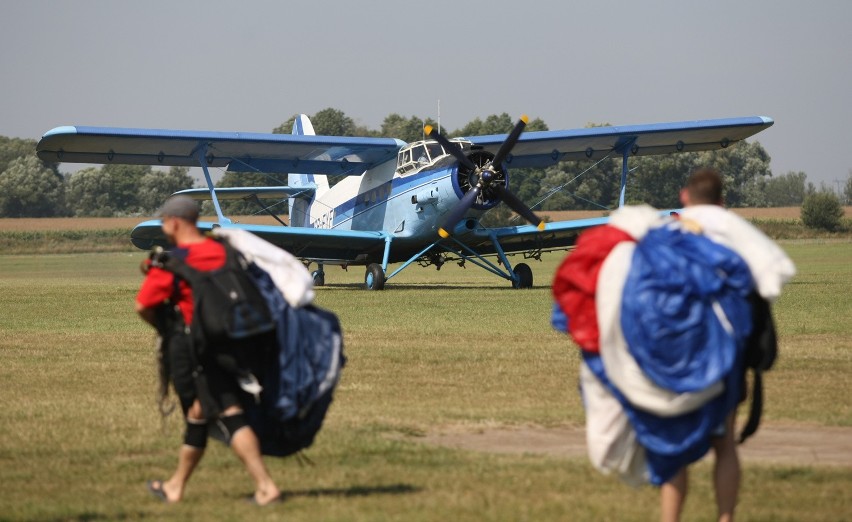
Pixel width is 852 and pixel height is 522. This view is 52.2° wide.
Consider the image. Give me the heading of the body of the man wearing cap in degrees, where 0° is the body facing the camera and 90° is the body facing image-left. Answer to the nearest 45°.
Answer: approximately 90°

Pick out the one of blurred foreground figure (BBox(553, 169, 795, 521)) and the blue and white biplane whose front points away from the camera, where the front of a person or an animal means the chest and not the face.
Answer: the blurred foreground figure

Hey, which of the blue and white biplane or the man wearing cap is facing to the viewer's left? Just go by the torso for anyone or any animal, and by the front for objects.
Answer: the man wearing cap

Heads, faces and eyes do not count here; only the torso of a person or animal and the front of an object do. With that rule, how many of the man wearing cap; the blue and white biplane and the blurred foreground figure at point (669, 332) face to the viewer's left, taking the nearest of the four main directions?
1

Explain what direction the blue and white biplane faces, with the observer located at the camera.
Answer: facing the viewer and to the right of the viewer

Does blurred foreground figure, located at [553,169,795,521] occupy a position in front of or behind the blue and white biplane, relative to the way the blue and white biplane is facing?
in front

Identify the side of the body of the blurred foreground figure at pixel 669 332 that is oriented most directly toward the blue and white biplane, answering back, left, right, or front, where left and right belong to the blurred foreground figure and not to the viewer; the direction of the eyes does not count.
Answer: front

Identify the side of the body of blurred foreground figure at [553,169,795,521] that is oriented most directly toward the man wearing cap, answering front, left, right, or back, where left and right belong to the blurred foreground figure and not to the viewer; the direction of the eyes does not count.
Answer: left

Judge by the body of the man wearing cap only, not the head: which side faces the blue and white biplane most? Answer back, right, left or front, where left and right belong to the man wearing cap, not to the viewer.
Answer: right

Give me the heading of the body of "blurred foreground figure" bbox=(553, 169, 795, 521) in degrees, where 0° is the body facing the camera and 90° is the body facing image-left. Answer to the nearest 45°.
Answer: approximately 180°
